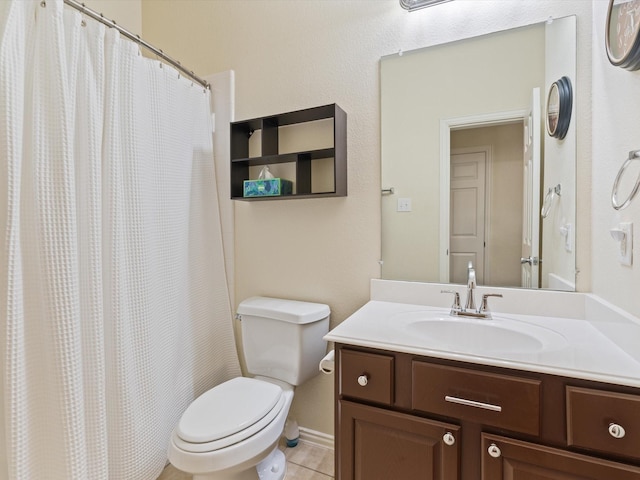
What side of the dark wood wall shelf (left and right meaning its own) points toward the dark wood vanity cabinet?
left

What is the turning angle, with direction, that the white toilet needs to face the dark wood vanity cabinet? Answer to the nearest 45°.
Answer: approximately 90° to its left
